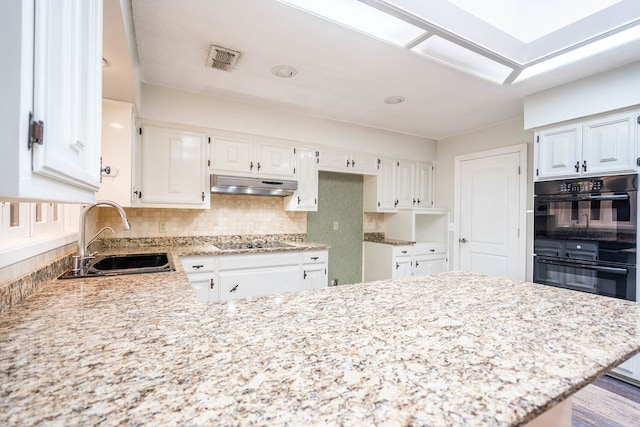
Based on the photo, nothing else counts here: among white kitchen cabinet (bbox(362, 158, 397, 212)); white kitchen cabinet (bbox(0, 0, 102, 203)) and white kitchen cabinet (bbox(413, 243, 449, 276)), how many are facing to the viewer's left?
0

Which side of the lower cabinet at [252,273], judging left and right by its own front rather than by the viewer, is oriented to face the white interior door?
left

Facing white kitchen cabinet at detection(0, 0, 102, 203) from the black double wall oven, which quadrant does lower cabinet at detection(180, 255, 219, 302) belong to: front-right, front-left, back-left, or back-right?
front-right

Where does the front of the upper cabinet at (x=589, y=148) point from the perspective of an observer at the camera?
facing the viewer and to the left of the viewer

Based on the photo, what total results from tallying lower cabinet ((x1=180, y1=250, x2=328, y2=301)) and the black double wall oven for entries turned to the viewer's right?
0

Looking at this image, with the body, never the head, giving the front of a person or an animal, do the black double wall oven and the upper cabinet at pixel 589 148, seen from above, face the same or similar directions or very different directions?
same or similar directions

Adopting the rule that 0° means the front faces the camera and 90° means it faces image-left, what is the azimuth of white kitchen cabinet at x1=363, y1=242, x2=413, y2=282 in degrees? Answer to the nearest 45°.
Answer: approximately 315°

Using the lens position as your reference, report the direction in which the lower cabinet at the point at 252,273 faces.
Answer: facing the viewer

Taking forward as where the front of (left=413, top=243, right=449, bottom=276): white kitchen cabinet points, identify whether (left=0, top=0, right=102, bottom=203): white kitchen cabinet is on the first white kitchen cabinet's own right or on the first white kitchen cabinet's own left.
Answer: on the first white kitchen cabinet's own right

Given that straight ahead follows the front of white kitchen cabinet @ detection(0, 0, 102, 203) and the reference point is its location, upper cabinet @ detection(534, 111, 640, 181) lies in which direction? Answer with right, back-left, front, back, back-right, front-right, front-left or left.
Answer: front-left

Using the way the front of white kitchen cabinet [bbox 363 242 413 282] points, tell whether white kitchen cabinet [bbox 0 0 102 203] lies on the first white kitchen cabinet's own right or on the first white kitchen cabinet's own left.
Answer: on the first white kitchen cabinet's own right

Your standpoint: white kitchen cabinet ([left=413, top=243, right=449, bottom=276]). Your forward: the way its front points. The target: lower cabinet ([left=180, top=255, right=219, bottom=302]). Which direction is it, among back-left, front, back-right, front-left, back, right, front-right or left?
right

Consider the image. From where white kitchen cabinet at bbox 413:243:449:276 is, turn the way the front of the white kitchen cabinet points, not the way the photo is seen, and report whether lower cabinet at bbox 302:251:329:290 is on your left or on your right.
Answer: on your right

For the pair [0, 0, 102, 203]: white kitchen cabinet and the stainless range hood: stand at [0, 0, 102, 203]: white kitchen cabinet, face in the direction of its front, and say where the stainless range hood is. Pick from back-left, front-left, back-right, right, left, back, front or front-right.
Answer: left

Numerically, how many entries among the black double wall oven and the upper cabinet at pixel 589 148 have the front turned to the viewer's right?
0

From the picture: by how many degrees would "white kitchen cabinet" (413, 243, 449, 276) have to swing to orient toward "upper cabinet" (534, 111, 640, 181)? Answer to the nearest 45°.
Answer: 0° — it already faces it
